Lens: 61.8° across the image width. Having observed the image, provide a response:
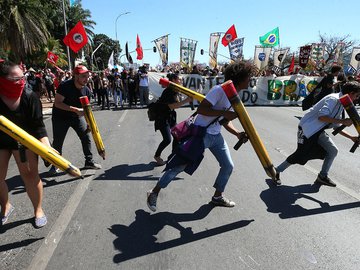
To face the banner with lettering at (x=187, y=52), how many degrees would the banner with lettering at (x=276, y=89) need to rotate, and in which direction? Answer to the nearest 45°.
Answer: approximately 135° to its right

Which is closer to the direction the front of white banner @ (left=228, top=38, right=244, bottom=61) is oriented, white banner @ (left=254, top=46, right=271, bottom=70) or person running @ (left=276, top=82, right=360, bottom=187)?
the person running

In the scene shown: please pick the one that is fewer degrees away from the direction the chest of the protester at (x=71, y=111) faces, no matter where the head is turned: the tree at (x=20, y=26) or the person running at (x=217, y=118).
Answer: the person running

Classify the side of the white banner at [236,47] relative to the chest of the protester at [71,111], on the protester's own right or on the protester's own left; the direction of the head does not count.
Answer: on the protester's own left

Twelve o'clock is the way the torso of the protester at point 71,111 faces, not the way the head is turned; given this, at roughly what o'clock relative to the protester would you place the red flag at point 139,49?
The red flag is roughly at 8 o'clock from the protester.

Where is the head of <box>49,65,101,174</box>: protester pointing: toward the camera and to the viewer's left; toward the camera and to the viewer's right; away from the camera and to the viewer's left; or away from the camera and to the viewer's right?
toward the camera and to the viewer's right

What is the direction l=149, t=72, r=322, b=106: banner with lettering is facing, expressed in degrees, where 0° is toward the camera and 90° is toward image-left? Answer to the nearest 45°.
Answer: approximately 0°

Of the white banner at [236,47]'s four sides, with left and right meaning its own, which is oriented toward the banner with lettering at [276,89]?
front

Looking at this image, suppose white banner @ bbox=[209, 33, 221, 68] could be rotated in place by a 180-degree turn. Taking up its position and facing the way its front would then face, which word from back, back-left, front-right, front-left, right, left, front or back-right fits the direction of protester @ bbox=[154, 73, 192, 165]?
back

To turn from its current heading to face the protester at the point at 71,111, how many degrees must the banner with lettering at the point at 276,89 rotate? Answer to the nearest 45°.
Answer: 0° — it already faces them

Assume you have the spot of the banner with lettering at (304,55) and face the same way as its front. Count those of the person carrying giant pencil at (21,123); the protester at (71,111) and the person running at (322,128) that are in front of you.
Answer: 3

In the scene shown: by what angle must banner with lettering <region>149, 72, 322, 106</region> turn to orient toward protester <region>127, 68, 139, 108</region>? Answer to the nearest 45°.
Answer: approximately 45° to its right

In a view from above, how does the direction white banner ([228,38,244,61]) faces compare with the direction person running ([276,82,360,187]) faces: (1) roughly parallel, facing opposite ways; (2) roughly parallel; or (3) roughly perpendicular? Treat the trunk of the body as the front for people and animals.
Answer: roughly perpendicular
